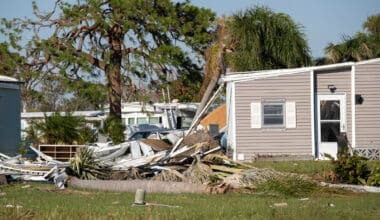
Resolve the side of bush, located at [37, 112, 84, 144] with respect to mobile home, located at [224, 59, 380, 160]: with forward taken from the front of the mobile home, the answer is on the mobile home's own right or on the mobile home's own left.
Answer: on the mobile home's own right

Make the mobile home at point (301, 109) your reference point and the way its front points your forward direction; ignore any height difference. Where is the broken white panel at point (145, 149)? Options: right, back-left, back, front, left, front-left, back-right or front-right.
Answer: front-right

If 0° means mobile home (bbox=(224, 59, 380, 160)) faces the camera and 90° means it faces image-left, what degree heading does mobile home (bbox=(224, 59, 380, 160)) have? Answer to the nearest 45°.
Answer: approximately 0°

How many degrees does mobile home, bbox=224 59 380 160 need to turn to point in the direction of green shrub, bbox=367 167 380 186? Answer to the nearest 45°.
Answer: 0° — it already faces it

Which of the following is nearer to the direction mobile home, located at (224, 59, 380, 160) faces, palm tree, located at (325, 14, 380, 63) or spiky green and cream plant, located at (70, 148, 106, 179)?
the spiky green and cream plant

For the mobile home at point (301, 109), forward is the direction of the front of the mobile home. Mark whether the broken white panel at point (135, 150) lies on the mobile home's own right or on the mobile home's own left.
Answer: on the mobile home's own right

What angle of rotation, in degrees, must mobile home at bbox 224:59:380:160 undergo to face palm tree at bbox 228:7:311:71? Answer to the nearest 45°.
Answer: approximately 180°

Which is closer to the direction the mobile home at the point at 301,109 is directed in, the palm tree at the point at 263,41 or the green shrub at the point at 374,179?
the green shrub

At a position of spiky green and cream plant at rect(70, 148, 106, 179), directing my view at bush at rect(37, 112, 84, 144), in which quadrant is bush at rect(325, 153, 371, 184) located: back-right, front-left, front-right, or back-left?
back-right

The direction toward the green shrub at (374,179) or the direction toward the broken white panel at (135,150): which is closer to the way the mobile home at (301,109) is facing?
the green shrub

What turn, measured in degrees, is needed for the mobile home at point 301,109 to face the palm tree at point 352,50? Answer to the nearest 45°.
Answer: approximately 180°

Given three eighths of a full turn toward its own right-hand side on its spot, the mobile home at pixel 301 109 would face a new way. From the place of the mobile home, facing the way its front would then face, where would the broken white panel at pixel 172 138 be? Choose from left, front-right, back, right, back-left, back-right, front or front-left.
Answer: front-left
